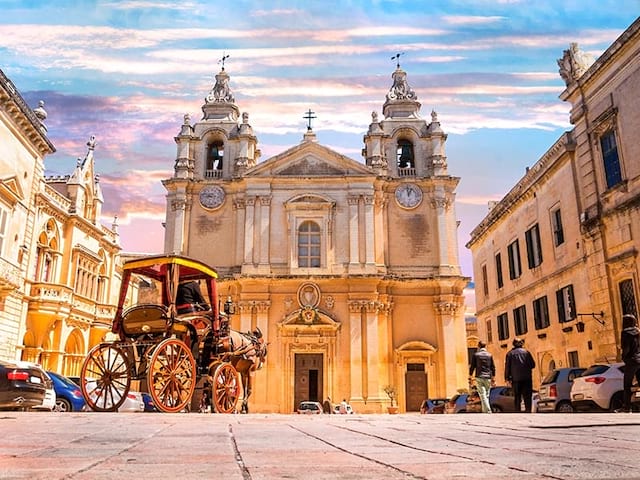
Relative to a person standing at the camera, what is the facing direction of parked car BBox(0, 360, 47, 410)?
facing away from the viewer and to the left of the viewer

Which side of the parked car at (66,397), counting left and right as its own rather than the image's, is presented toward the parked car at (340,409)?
right

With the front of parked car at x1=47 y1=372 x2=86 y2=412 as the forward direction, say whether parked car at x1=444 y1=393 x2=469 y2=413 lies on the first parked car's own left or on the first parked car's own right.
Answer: on the first parked car's own right

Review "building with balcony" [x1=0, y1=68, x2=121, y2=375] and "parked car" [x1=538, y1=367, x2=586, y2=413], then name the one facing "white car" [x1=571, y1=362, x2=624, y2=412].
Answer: the building with balcony

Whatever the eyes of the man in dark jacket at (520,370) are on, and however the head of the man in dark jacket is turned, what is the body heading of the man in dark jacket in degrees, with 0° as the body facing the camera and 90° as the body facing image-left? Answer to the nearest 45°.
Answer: approximately 180°

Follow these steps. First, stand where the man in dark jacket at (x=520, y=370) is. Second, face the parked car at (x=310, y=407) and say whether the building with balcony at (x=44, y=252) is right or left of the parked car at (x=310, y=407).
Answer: left

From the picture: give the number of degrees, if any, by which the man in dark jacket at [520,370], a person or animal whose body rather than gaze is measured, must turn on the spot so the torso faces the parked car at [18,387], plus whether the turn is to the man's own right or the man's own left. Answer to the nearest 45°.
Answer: approximately 135° to the man's own left

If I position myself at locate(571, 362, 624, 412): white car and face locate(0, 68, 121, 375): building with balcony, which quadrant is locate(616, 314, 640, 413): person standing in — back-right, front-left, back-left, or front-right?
back-left

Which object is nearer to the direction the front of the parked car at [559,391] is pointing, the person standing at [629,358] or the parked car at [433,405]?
the parked car

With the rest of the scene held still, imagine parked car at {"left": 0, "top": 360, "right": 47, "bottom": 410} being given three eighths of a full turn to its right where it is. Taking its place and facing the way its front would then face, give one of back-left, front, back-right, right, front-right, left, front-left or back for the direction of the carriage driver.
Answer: front-right

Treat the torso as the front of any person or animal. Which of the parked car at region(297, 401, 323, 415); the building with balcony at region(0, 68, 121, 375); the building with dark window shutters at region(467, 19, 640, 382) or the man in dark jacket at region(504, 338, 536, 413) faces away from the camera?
the man in dark jacket

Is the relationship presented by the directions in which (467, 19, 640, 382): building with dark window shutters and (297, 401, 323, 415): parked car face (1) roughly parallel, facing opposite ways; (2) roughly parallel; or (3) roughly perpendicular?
roughly perpendicular

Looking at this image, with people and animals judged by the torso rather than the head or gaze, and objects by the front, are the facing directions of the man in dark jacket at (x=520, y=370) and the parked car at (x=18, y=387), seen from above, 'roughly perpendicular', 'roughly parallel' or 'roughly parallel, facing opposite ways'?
roughly perpendicular

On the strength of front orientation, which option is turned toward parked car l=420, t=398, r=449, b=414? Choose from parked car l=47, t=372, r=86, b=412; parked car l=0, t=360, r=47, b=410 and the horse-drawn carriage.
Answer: the horse-drawn carriage
